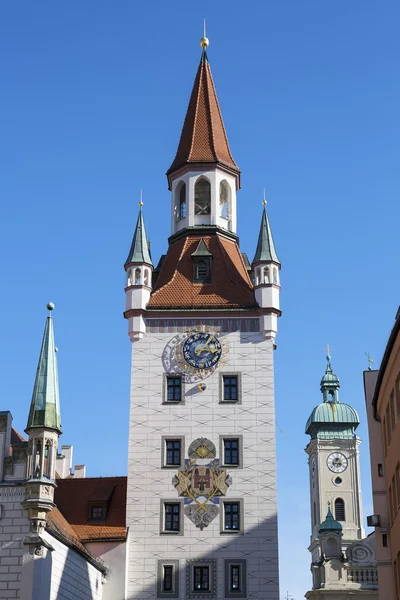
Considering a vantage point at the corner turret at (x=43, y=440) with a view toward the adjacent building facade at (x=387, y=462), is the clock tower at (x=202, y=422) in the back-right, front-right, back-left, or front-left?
front-left

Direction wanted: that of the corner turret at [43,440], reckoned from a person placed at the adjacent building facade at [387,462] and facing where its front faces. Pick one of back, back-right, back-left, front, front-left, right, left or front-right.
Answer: front

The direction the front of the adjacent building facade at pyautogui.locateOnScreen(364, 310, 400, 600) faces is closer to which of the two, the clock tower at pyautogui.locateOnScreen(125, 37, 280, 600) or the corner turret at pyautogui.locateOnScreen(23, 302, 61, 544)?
the corner turret

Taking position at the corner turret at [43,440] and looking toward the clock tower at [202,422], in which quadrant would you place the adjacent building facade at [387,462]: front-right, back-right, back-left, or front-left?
front-right

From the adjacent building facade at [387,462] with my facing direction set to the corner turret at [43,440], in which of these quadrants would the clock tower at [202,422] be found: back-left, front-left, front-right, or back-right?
front-right

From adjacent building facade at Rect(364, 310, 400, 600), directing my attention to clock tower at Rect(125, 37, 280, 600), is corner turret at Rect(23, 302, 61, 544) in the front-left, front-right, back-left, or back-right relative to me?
front-left

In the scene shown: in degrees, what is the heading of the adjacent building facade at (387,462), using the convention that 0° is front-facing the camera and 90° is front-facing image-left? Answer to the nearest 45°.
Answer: approximately 90°

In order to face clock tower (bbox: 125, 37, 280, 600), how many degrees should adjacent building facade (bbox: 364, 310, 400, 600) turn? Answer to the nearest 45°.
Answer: approximately 45° to its right
